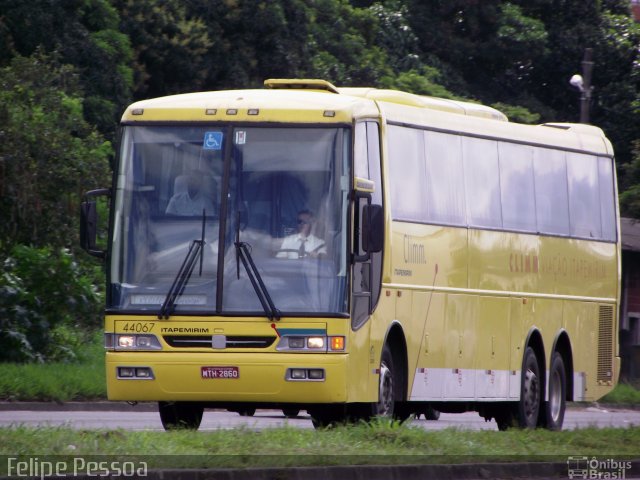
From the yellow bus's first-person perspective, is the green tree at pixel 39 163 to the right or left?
on its right

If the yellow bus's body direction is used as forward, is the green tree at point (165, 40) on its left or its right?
on its right

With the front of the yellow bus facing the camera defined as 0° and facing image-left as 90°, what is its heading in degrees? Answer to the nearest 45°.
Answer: approximately 45°
